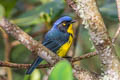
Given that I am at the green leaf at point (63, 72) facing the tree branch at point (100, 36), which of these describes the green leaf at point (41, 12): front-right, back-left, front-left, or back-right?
front-left

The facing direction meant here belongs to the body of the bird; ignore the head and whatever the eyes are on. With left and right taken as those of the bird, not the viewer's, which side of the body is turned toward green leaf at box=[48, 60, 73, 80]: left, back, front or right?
right

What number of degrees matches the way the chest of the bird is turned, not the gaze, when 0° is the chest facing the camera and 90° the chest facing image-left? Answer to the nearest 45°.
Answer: approximately 270°
